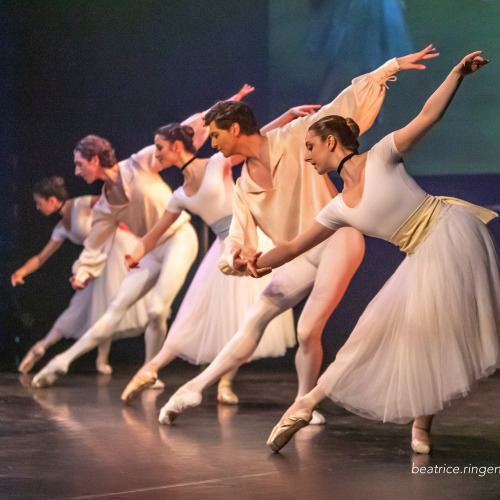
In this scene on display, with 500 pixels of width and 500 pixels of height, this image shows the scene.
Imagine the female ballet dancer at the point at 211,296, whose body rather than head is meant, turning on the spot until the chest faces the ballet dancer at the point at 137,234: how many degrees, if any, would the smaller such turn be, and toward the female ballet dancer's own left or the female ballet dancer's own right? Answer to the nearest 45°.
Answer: approximately 90° to the female ballet dancer's own right

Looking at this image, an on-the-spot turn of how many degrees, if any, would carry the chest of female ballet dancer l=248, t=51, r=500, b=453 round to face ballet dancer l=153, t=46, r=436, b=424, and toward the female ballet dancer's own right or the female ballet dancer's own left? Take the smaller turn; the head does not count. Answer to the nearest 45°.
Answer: approximately 90° to the female ballet dancer's own right

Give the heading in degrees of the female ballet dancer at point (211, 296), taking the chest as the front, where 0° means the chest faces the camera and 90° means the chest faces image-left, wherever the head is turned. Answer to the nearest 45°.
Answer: approximately 45°

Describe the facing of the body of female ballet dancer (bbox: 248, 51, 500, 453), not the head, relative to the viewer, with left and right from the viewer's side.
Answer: facing the viewer and to the left of the viewer

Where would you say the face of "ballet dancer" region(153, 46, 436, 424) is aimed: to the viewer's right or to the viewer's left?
to the viewer's left

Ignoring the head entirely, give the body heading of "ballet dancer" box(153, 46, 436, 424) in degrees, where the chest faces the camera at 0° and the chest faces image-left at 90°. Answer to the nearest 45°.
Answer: approximately 45°

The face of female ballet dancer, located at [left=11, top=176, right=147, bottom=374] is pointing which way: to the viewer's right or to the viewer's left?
to the viewer's left

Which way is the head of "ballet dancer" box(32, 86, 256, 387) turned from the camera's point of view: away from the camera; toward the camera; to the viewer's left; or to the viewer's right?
to the viewer's left

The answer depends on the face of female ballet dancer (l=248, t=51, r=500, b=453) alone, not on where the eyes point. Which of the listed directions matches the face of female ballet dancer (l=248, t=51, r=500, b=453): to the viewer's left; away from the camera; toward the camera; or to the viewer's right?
to the viewer's left
